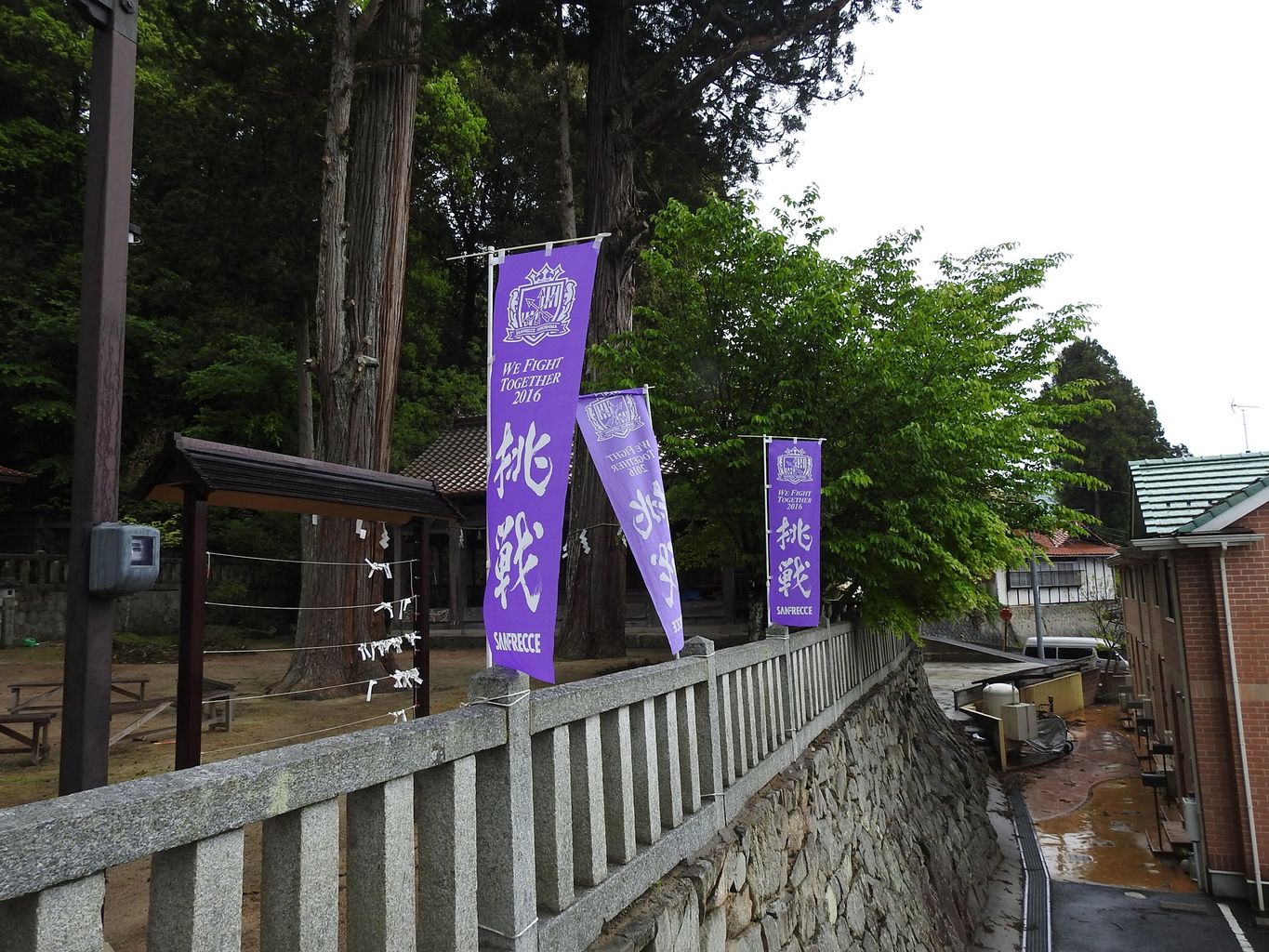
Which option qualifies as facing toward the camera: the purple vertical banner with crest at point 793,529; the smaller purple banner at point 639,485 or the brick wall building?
the purple vertical banner with crest

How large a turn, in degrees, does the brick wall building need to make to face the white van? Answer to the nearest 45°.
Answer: approximately 90° to its right

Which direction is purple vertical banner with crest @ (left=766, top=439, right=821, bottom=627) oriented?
toward the camera

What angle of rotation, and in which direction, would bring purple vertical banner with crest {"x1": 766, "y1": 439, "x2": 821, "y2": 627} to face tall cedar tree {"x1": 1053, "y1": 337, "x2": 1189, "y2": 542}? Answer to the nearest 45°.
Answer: approximately 135° to its left

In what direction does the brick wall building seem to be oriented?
to the viewer's left

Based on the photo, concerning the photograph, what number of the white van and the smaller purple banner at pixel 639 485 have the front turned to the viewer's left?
0

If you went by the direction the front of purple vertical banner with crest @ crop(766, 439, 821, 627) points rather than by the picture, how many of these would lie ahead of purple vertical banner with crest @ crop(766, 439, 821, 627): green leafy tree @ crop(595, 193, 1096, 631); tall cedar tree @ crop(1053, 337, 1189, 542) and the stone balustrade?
1
